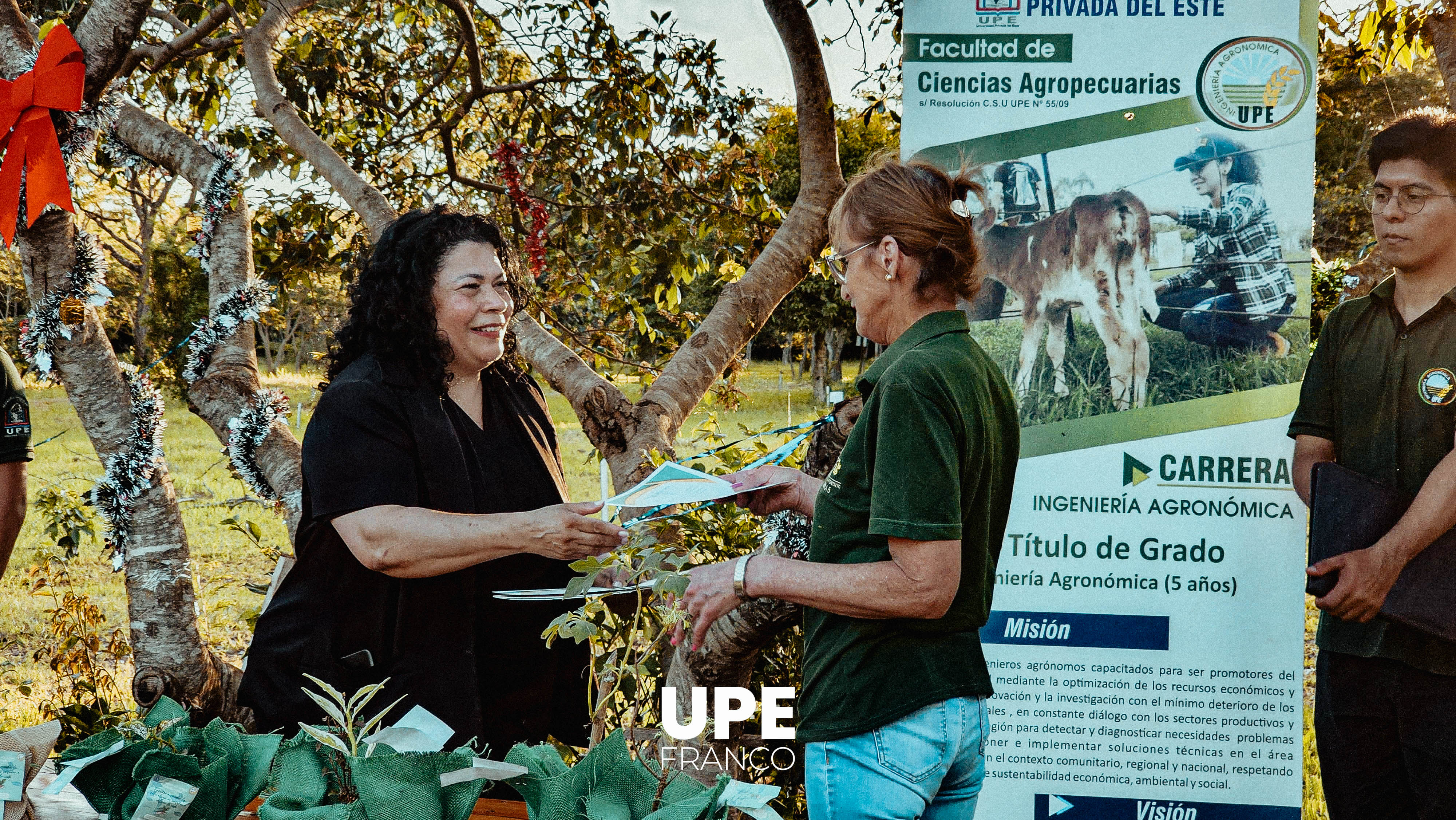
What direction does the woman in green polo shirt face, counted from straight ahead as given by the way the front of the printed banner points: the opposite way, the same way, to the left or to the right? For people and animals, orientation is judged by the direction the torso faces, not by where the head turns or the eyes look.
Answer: to the right

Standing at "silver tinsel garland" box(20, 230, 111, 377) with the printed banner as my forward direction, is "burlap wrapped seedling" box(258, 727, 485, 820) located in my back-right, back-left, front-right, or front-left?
front-right

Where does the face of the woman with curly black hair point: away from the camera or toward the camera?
toward the camera

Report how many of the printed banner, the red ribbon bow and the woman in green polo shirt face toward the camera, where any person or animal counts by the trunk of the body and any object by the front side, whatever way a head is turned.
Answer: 2

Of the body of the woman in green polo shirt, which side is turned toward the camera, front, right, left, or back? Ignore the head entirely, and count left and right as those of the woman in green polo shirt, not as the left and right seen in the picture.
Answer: left

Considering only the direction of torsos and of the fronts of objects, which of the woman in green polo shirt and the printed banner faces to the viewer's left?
the woman in green polo shirt

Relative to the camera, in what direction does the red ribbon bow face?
facing the viewer

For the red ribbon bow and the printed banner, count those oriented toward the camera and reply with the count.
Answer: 2

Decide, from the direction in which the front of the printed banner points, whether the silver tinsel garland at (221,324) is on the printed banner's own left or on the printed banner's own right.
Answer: on the printed banner's own right

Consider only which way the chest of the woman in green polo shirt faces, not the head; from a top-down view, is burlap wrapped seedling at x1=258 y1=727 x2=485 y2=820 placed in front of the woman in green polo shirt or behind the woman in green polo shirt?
in front

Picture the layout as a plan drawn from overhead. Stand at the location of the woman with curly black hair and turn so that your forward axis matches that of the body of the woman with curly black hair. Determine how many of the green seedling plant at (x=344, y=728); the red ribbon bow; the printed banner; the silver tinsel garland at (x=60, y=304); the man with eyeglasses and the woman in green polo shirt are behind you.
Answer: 2

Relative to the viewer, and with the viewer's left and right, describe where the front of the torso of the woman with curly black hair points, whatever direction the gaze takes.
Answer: facing the viewer and to the right of the viewer

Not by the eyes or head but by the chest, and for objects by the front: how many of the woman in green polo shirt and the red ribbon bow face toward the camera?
1

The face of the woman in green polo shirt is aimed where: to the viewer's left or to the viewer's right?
to the viewer's left
